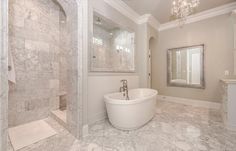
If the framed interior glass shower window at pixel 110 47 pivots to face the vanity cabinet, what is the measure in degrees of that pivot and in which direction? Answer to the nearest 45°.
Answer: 0° — it already faces it

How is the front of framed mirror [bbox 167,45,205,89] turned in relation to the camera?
facing the viewer and to the left of the viewer

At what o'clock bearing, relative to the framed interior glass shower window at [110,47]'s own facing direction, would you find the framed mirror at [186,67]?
the framed mirror at [186,67] is roughly at 10 o'clock from the framed interior glass shower window at [110,47].

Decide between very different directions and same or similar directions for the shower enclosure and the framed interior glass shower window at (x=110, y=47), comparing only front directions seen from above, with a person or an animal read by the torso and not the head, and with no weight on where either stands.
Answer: same or similar directions

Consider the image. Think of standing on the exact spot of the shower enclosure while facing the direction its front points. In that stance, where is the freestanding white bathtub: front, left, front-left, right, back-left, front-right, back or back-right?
left

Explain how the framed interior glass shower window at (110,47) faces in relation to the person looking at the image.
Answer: facing the viewer and to the right of the viewer

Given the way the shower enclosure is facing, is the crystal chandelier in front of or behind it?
in front

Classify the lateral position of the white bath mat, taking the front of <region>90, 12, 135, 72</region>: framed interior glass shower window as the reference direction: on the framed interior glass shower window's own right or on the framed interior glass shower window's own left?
on the framed interior glass shower window's own right

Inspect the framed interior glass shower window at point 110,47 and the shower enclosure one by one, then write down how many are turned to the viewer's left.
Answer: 0
